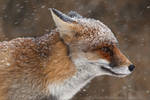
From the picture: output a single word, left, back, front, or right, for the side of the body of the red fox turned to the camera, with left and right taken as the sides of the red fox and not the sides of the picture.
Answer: right
